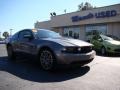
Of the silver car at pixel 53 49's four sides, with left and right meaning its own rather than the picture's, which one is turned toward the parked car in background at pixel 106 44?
left

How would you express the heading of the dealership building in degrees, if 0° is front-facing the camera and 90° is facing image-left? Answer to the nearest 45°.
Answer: approximately 45°

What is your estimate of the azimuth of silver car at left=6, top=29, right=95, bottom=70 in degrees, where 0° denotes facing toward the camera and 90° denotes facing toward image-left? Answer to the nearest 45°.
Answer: approximately 315°

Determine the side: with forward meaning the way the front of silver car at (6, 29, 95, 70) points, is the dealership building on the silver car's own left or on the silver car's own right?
on the silver car's own left

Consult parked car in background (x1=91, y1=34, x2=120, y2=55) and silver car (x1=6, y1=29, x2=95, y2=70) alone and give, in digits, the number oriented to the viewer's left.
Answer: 0
